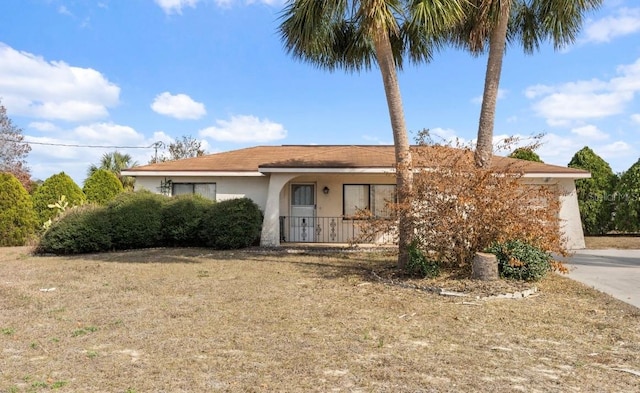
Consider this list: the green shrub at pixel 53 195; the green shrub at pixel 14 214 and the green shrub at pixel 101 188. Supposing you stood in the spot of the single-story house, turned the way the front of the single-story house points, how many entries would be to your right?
3

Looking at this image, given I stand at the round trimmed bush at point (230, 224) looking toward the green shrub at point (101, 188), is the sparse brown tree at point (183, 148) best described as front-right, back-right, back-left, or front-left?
front-right

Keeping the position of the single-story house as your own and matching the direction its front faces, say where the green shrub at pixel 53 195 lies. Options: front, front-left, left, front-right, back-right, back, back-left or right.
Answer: right

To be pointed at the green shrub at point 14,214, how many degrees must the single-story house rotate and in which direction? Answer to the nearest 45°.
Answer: approximately 90° to its right

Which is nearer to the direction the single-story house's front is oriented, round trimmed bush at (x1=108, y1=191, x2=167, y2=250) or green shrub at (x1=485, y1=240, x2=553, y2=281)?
the green shrub

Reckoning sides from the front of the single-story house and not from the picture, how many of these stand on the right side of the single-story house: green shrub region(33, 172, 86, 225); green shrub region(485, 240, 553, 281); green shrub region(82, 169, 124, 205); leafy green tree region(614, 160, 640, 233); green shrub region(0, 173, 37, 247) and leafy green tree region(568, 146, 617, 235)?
3

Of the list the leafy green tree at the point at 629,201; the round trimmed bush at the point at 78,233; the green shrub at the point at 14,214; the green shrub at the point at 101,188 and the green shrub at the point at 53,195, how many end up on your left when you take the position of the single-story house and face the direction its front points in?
1

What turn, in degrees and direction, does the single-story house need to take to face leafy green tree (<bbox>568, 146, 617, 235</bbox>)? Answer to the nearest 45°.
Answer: approximately 90° to its left

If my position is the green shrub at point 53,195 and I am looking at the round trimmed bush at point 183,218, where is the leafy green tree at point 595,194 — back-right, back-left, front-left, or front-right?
front-left

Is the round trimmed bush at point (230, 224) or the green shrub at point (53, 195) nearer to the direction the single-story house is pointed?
the round trimmed bush

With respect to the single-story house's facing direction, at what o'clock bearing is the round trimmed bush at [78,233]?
The round trimmed bush is roughly at 2 o'clock from the single-story house.

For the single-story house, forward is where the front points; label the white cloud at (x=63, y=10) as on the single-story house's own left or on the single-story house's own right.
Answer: on the single-story house's own right

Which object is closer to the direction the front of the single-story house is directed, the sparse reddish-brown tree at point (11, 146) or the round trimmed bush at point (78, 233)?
the round trimmed bush

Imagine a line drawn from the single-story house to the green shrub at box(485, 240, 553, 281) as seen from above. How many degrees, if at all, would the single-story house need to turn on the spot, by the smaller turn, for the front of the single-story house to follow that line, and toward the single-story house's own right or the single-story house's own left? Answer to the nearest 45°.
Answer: approximately 45° to the single-story house's own left

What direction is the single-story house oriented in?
toward the camera

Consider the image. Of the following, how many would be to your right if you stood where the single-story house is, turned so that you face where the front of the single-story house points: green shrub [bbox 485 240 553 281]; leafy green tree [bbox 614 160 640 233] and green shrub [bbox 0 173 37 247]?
1

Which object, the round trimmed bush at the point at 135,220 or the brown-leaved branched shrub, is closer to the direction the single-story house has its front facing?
the brown-leaved branched shrub

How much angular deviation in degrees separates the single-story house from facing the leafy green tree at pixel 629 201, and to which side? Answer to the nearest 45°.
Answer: approximately 90° to its left

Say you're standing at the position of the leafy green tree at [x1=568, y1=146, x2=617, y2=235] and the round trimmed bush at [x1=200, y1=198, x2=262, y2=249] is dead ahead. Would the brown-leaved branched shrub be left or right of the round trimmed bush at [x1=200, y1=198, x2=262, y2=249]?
left

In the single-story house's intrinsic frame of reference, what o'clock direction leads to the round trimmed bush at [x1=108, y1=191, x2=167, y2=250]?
The round trimmed bush is roughly at 2 o'clock from the single-story house.

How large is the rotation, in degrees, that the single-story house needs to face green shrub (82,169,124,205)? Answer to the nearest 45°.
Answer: approximately 90° to its right

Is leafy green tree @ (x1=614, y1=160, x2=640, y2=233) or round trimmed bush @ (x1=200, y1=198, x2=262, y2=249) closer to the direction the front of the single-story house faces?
the round trimmed bush
